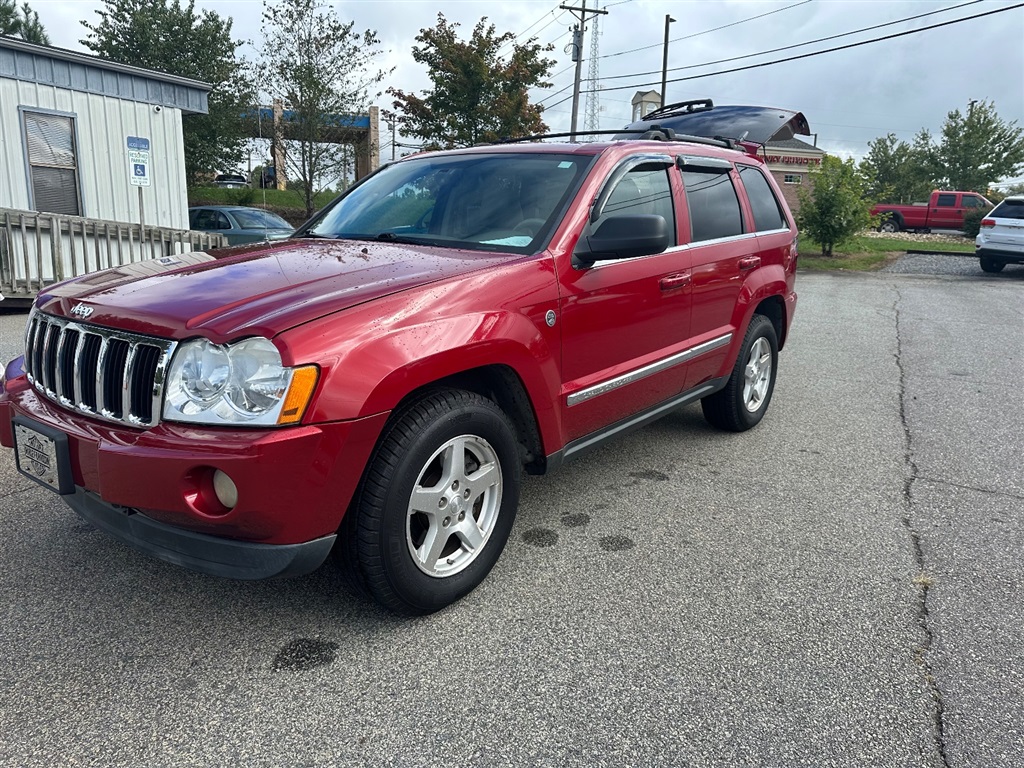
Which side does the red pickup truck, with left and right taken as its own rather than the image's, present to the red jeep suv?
right

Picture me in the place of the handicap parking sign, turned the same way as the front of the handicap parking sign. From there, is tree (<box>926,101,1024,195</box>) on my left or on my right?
on my left

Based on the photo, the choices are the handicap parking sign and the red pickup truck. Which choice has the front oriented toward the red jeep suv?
the handicap parking sign

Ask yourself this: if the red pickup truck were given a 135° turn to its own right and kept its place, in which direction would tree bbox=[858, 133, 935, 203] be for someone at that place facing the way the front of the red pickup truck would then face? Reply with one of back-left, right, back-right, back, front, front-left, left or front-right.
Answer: back-right

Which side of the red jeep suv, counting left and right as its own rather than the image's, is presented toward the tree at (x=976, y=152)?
back

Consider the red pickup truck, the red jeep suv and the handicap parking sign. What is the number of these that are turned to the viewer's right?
1

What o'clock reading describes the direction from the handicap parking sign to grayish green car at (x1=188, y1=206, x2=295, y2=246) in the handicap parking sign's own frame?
The grayish green car is roughly at 7 o'clock from the handicap parking sign.

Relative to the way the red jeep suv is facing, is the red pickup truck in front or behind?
behind

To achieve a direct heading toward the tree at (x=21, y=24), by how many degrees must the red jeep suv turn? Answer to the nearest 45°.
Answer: approximately 90° to its right

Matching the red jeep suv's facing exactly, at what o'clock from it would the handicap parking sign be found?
The handicap parking sign is roughly at 4 o'clock from the red jeep suv.

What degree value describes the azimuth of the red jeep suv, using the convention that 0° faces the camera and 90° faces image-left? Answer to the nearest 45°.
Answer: approximately 45°

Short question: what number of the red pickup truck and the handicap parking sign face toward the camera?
1

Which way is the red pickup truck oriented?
to the viewer's right

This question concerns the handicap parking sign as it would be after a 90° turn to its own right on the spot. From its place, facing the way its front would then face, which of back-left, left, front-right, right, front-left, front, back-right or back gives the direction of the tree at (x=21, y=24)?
right
